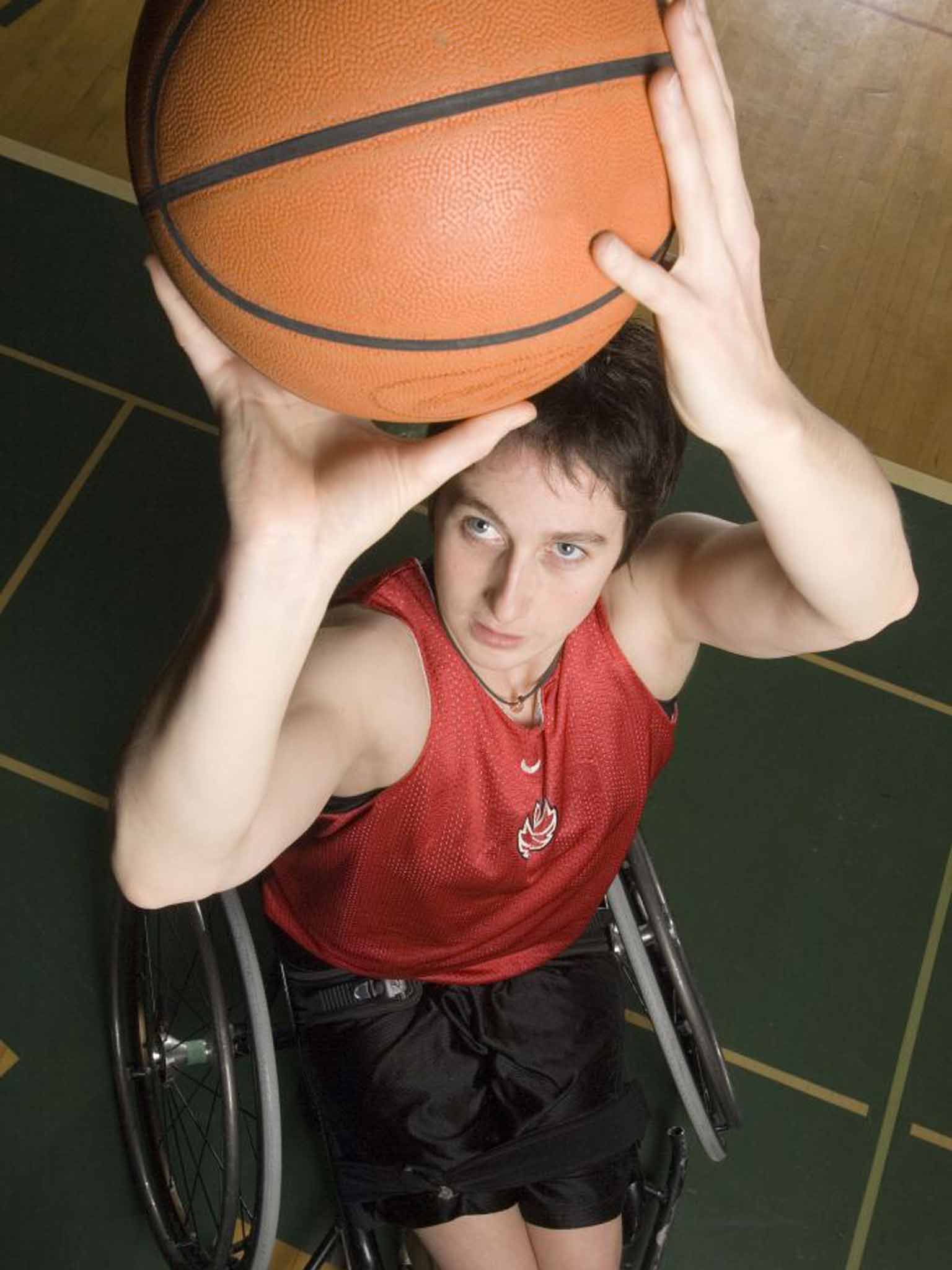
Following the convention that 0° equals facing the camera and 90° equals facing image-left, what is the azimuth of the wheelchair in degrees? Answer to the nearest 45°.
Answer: approximately 0°

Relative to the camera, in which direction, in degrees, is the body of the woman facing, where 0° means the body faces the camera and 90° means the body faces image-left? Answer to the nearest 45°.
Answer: approximately 0°
